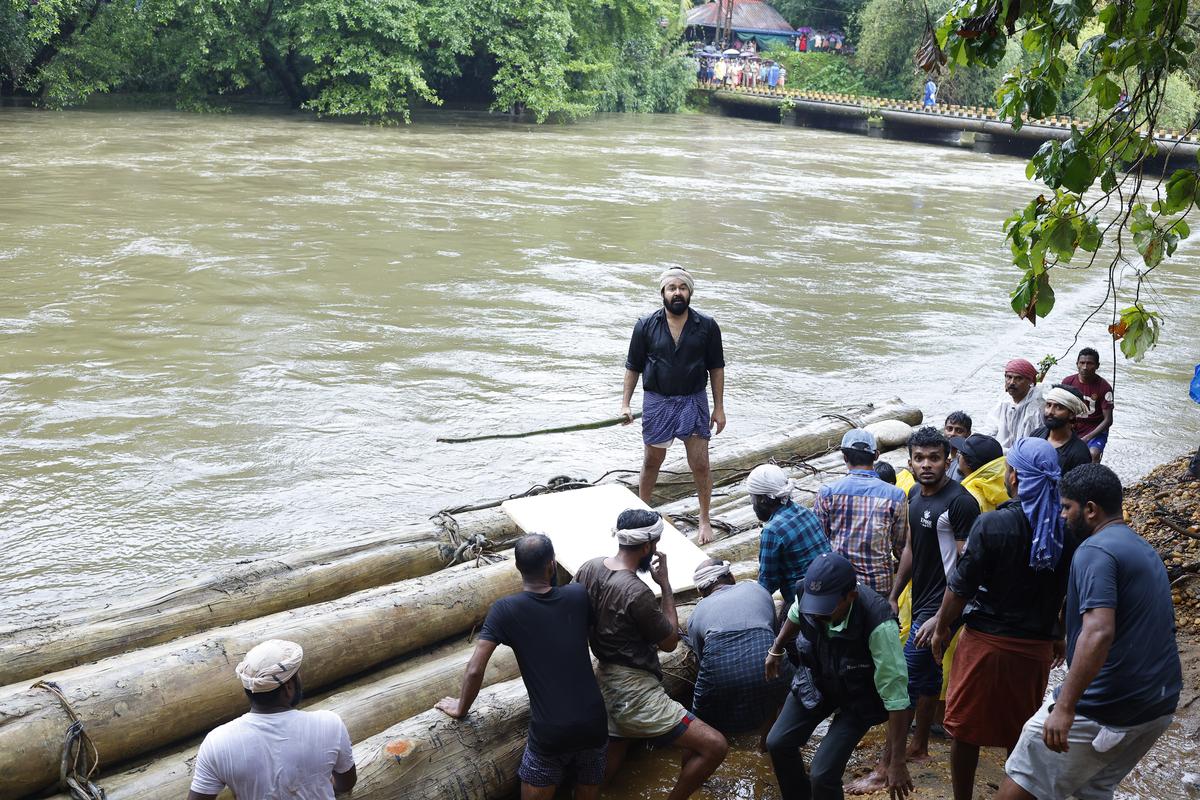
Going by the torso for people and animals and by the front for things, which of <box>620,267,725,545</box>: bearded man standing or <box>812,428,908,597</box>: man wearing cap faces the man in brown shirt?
the bearded man standing

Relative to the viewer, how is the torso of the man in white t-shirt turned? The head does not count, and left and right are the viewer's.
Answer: facing away from the viewer

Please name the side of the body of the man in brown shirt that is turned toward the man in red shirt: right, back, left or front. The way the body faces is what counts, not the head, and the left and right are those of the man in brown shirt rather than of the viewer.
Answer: front

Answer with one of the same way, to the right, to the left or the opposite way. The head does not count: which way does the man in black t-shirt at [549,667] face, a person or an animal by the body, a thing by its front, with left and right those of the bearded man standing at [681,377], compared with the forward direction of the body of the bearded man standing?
the opposite way

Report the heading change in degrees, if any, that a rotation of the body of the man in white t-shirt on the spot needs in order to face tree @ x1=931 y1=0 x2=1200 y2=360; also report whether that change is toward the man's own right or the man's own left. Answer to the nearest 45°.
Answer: approximately 90° to the man's own right

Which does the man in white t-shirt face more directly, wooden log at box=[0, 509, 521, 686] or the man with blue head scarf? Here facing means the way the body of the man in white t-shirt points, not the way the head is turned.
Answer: the wooden log

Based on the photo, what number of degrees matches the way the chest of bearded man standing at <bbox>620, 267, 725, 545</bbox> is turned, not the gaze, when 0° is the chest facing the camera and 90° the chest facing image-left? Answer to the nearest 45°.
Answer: approximately 0°

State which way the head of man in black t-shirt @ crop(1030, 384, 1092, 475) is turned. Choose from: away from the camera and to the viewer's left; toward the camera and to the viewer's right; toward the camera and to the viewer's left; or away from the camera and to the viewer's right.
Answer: toward the camera and to the viewer's left

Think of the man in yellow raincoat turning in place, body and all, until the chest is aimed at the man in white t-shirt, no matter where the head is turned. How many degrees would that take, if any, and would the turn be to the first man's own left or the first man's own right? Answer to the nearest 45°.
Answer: approximately 45° to the first man's own left

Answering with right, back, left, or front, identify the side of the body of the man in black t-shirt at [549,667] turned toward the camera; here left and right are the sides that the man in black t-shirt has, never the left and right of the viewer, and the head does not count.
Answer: back
